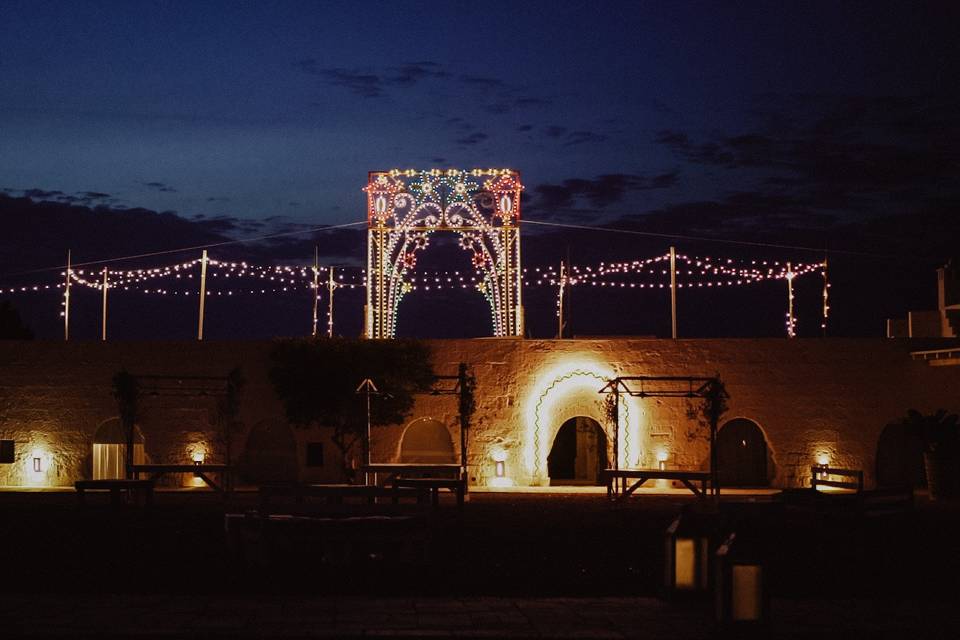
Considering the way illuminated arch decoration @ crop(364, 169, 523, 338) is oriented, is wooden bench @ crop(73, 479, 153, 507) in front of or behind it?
in front

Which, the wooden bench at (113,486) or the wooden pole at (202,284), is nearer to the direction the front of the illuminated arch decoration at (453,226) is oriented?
the wooden bench

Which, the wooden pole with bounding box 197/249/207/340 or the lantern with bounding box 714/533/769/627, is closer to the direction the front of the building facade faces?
the lantern

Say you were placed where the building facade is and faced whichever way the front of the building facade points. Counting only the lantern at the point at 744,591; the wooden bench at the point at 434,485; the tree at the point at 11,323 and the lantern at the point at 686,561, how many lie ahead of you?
3

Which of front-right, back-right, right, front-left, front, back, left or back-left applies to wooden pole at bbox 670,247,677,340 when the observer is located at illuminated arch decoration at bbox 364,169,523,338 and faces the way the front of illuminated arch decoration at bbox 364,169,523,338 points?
left

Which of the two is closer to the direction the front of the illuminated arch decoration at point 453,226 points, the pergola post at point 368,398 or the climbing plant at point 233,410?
the pergola post

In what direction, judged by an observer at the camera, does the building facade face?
facing the viewer

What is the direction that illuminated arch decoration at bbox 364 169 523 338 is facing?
toward the camera

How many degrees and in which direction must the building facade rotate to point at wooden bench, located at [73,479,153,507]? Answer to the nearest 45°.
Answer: approximately 45° to its right
